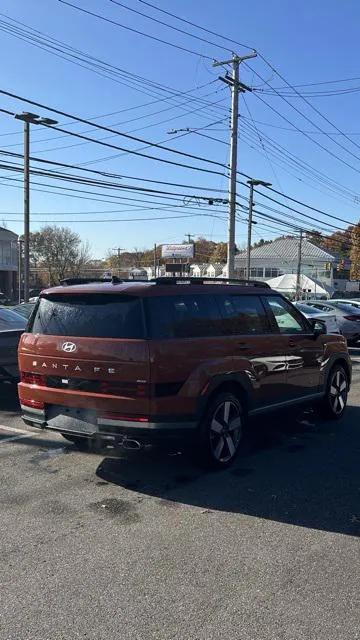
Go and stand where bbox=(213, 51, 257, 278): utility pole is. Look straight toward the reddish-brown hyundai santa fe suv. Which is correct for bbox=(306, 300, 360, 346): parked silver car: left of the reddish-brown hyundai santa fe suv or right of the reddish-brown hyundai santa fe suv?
left

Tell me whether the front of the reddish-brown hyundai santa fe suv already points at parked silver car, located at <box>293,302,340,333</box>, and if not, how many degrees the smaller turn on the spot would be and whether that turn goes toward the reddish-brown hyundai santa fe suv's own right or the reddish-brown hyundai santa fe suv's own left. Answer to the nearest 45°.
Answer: approximately 45° to the reddish-brown hyundai santa fe suv's own left

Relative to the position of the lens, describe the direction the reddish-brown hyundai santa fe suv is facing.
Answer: facing away from the viewer and to the right of the viewer

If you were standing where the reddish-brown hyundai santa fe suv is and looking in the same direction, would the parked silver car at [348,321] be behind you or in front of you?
in front

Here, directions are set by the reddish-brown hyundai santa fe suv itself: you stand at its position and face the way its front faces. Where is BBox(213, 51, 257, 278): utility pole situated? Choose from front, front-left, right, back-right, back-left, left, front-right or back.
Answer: front-left
